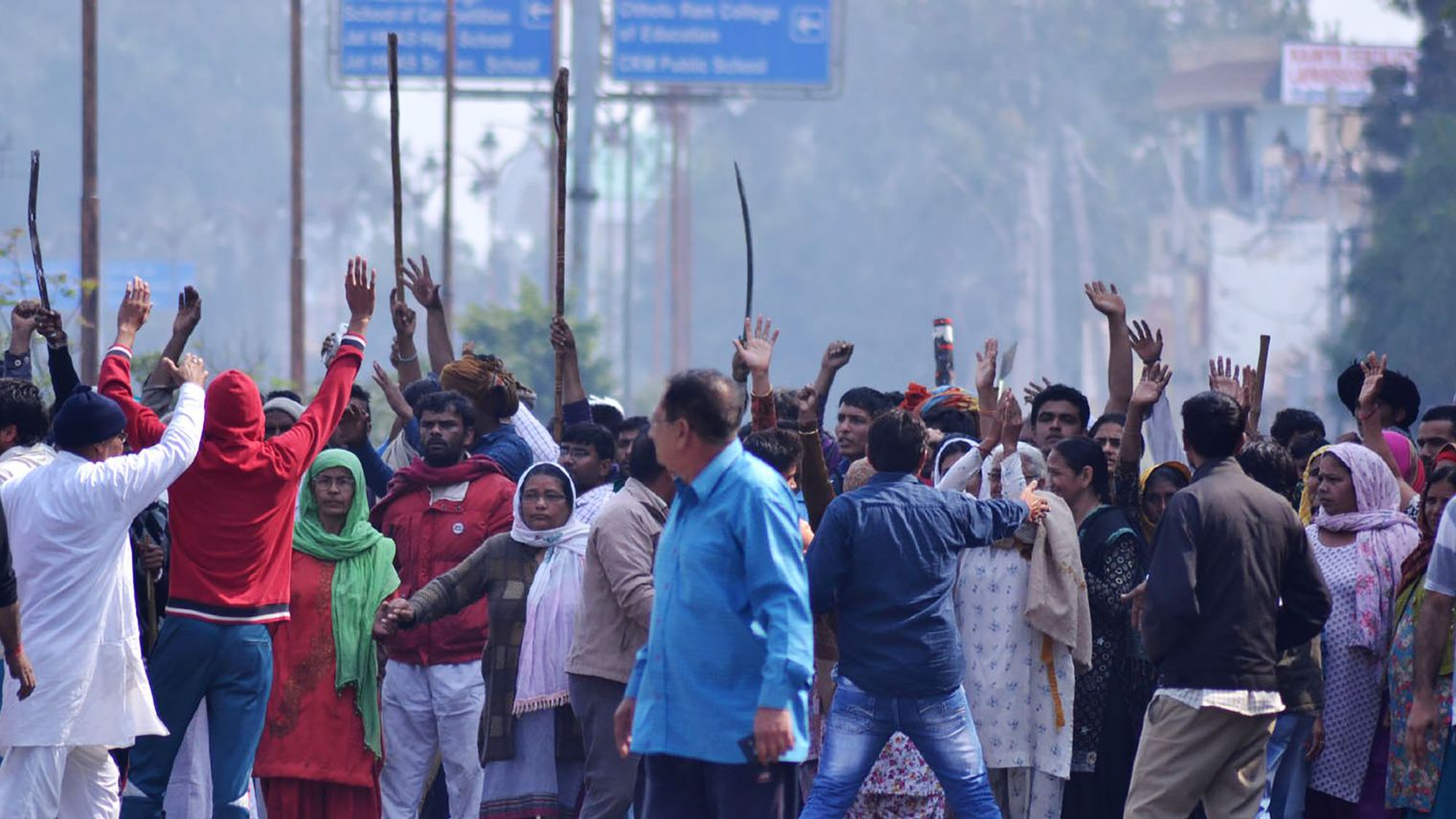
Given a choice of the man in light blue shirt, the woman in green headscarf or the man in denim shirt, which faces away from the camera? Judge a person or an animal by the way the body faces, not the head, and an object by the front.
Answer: the man in denim shirt

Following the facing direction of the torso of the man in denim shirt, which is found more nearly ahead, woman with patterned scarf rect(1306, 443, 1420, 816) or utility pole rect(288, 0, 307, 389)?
the utility pole

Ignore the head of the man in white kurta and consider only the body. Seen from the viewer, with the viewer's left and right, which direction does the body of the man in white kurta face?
facing away from the viewer and to the right of the viewer

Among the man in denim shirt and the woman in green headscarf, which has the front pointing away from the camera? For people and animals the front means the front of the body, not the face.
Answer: the man in denim shirt

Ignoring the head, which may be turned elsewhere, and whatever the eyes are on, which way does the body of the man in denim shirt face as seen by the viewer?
away from the camera

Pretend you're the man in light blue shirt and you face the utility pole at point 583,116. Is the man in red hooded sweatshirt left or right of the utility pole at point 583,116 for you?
left

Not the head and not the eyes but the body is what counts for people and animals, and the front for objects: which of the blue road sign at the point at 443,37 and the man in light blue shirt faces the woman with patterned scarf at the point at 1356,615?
the blue road sign

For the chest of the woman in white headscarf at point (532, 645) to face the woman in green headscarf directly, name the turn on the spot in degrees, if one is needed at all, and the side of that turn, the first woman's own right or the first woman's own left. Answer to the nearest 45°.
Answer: approximately 90° to the first woman's own right

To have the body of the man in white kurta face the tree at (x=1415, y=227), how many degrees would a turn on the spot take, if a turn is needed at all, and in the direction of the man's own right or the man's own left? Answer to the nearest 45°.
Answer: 0° — they already face it

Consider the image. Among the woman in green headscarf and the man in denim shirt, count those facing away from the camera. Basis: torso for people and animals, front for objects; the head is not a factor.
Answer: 1

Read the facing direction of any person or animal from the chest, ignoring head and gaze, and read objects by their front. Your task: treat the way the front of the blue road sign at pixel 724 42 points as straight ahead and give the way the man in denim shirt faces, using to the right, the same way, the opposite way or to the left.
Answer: the opposite way

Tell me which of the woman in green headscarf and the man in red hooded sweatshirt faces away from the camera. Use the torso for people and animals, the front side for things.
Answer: the man in red hooded sweatshirt

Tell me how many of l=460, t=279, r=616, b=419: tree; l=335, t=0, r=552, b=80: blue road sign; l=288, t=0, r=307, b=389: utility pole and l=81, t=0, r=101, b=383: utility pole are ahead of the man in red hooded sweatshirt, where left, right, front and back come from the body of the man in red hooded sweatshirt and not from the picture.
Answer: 4

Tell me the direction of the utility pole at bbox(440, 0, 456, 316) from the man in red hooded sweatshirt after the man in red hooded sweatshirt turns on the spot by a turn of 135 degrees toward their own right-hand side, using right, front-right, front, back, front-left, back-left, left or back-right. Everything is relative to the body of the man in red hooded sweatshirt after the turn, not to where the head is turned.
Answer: back-left

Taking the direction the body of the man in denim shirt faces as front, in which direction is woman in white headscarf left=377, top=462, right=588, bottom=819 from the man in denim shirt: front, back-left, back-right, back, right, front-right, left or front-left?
front-left

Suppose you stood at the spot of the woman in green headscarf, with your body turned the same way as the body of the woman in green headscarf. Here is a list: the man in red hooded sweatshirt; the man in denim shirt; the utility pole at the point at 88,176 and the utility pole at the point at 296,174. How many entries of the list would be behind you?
2
